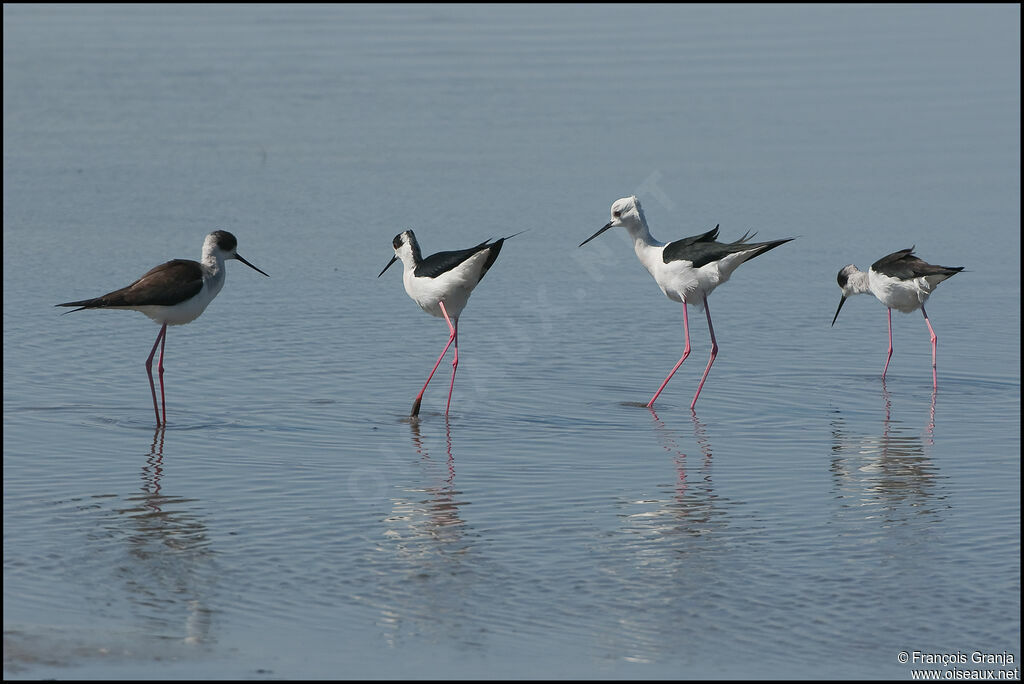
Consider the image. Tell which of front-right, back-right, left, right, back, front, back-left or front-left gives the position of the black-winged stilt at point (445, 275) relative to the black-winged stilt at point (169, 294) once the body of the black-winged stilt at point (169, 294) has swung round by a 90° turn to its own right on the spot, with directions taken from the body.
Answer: left

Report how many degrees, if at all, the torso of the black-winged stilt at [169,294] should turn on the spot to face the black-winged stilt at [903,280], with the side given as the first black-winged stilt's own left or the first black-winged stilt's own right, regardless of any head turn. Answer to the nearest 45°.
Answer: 0° — it already faces it

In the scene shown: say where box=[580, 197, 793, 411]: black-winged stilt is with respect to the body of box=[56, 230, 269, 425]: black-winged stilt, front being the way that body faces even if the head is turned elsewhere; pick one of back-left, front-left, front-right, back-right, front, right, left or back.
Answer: front

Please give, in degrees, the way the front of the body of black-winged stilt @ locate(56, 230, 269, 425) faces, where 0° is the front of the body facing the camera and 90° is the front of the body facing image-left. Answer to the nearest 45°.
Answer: approximately 270°

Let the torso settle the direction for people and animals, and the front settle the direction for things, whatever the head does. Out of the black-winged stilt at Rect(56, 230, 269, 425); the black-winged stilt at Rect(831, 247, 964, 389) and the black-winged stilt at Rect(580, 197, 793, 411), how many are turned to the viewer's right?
1

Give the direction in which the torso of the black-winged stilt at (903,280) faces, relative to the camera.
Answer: to the viewer's left

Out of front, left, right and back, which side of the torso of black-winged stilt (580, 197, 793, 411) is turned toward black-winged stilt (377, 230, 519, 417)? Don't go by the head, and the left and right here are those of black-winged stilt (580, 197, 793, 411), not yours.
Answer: front

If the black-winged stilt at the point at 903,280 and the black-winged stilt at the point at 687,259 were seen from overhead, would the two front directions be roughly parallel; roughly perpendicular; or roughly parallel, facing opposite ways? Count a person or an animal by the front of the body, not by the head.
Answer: roughly parallel

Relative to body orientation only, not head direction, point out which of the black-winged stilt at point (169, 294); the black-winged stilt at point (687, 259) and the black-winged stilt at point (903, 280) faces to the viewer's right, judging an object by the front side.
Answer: the black-winged stilt at point (169, 294)

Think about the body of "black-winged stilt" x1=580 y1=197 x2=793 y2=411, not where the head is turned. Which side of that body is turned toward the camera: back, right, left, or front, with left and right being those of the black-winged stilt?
left

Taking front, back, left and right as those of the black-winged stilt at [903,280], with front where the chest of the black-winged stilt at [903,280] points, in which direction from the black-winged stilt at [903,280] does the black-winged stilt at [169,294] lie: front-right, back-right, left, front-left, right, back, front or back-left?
front-left

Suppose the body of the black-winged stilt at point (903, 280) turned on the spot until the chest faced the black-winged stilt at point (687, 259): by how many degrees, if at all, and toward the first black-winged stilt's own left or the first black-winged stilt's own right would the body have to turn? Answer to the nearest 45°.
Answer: approximately 45° to the first black-winged stilt's own left
